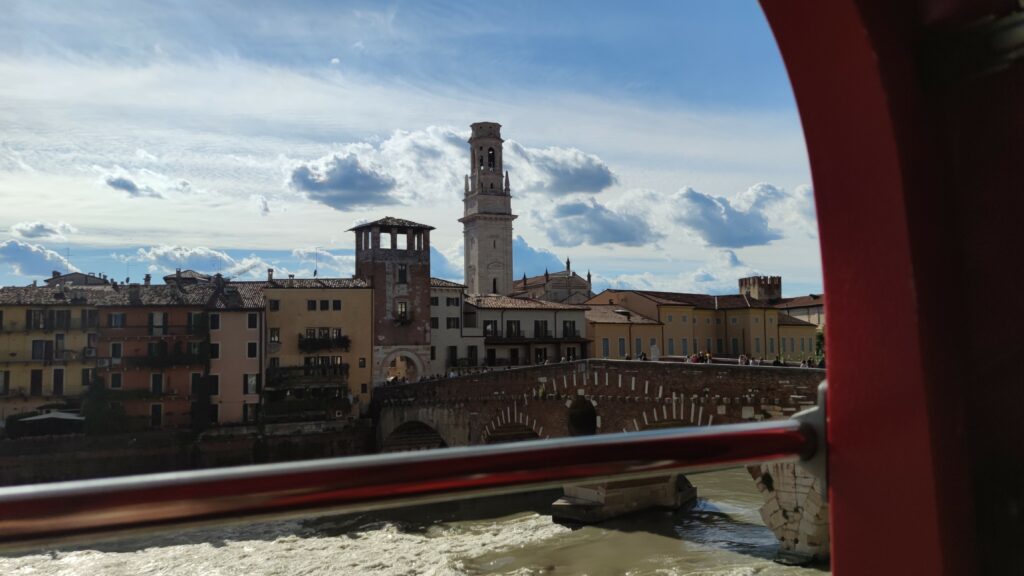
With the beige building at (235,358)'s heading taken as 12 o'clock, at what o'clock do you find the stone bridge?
The stone bridge is roughly at 11 o'clock from the beige building.

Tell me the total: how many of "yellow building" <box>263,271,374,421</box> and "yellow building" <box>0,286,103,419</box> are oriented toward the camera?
2

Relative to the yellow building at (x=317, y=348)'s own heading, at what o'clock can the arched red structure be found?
The arched red structure is roughly at 12 o'clock from the yellow building.

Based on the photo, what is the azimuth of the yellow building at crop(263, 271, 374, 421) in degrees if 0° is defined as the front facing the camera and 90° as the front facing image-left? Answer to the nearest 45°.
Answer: approximately 0°

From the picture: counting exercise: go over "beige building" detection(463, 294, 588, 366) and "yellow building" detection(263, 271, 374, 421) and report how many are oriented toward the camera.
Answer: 2

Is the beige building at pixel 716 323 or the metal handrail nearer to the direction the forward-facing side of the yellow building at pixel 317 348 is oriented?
the metal handrail

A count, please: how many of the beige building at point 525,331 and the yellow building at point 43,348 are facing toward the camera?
2

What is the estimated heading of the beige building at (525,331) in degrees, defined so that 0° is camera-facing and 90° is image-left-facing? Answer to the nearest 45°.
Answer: approximately 0°

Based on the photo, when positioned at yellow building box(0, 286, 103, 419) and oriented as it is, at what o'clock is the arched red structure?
The arched red structure is roughly at 12 o'clock from the yellow building.

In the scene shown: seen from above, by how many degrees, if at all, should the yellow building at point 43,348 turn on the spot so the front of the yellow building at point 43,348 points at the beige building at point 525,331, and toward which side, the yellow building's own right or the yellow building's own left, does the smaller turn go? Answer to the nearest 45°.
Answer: approximately 90° to the yellow building's own left
